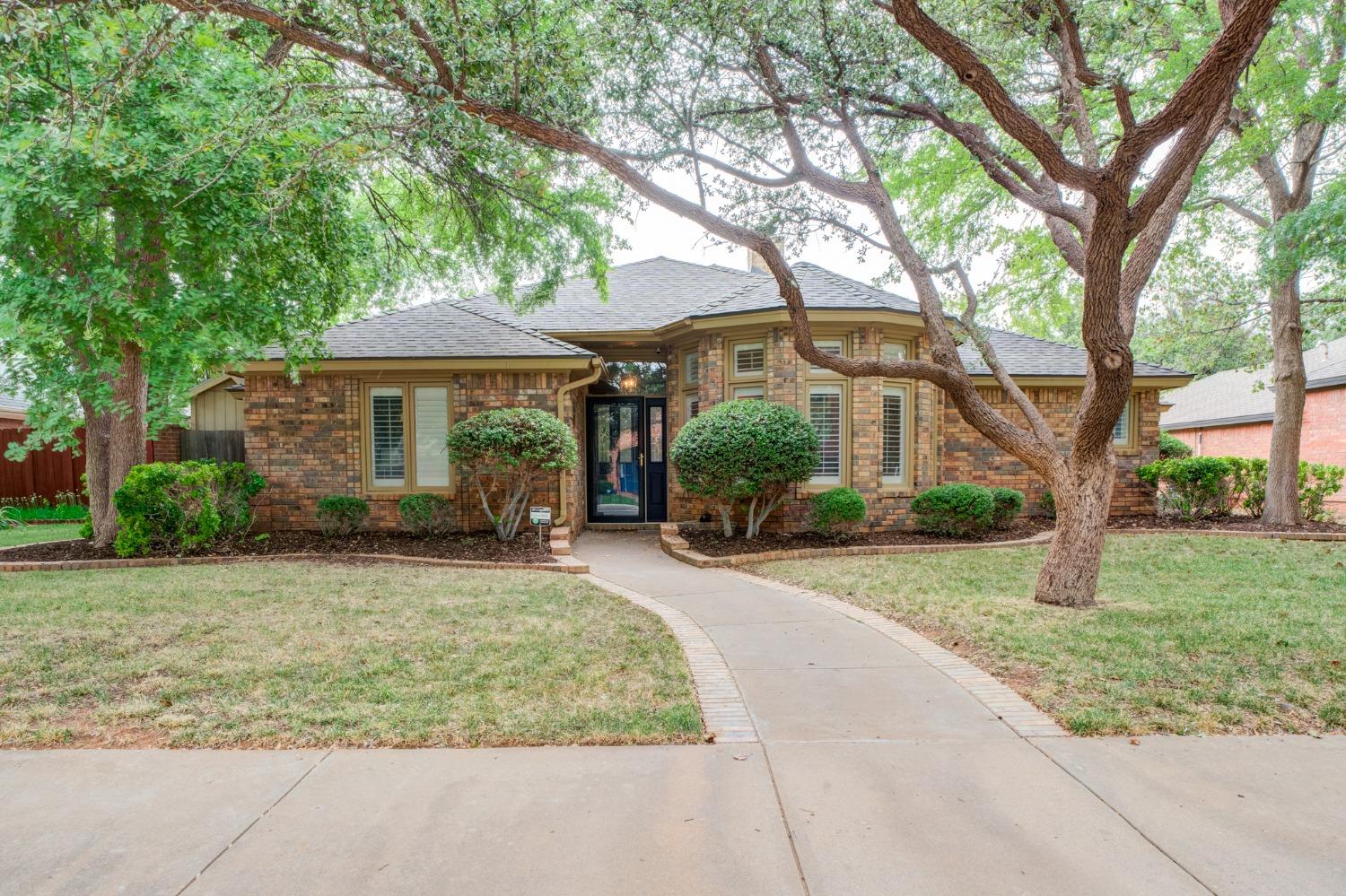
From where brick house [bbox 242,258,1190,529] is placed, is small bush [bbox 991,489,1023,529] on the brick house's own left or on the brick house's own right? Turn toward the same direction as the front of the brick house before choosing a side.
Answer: on the brick house's own left

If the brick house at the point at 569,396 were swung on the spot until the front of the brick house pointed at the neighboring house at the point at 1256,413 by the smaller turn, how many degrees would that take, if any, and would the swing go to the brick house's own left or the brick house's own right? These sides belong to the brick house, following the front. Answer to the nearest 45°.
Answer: approximately 135° to the brick house's own left

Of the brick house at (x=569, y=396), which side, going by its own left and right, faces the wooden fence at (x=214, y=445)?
right

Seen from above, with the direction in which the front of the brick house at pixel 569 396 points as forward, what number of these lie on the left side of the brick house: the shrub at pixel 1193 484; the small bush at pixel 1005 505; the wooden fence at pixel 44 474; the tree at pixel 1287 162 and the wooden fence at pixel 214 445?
3

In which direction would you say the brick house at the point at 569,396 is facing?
toward the camera

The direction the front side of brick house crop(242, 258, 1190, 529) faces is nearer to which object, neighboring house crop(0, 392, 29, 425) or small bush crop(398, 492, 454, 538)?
the small bush

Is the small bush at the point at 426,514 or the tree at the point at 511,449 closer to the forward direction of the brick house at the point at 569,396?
the tree

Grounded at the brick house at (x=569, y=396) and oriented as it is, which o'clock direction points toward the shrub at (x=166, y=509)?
The shrub is roughly at 2 o'clock from the brick house.

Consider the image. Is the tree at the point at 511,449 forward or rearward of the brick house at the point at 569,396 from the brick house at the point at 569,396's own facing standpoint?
forward

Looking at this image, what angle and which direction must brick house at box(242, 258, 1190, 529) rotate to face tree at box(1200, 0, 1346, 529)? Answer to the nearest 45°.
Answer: approximately 90° to its left

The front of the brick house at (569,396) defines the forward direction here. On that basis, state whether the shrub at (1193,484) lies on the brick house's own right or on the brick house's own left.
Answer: on the brick house's own left

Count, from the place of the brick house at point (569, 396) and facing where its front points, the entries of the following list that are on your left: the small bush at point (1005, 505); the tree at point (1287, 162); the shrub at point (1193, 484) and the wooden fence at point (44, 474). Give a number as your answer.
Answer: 3
